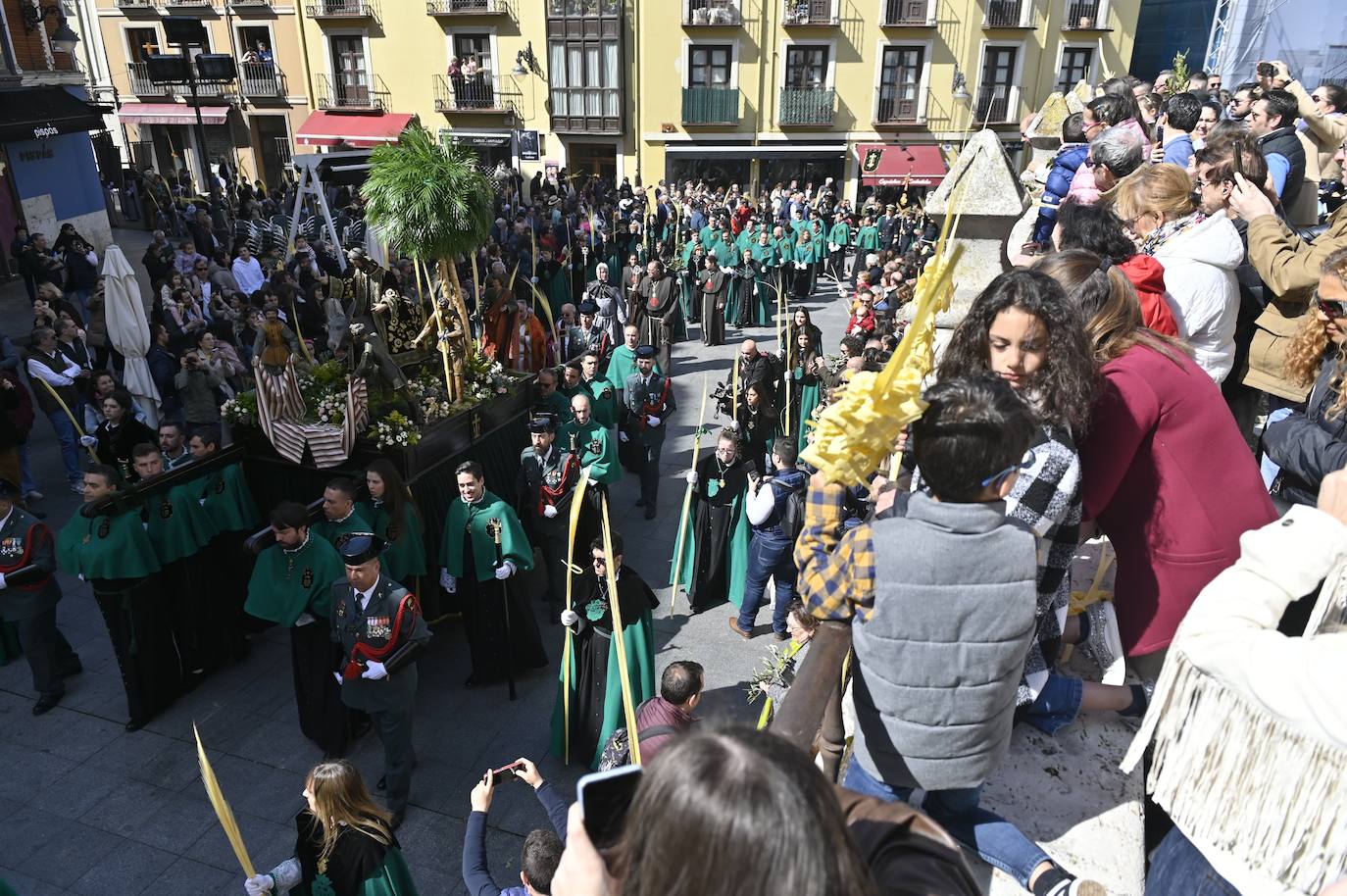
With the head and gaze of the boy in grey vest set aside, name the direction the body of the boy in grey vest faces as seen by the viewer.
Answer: away from the camera

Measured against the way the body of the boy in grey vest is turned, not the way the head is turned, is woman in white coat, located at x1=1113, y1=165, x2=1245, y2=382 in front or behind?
in front

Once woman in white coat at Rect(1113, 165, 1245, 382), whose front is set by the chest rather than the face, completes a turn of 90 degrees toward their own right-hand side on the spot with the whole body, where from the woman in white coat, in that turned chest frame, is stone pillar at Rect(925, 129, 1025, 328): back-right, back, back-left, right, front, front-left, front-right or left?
front-left

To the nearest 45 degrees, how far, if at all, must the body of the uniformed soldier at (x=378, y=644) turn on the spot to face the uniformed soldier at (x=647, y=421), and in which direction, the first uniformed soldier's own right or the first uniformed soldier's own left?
approximately 180°

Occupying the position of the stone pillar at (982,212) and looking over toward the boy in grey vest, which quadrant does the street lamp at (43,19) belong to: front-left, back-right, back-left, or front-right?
back-right

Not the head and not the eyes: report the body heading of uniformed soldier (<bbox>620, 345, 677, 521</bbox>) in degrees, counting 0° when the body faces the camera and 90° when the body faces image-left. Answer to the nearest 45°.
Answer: approximately 0°

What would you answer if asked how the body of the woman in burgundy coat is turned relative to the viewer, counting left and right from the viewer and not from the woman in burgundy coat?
facing away from the viewer and to the left of the viewer

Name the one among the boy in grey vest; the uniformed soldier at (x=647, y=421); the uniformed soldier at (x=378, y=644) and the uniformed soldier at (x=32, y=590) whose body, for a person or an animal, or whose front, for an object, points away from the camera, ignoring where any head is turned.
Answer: the boy in grey vest

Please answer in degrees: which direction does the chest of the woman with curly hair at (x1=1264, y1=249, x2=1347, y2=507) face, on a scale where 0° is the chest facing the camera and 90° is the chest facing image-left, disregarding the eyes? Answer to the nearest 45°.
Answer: approximately 45°

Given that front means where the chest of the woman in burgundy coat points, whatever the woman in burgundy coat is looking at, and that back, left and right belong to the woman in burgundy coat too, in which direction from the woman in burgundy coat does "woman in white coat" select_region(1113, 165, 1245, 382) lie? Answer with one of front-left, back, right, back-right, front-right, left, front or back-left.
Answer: front-right

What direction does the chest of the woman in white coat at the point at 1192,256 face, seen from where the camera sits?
to the viewer's left

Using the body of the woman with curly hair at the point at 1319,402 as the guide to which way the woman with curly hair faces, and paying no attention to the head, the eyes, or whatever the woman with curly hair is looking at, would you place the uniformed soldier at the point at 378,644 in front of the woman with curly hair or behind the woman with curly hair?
in front

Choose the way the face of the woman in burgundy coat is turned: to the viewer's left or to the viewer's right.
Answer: to the viewer's left
